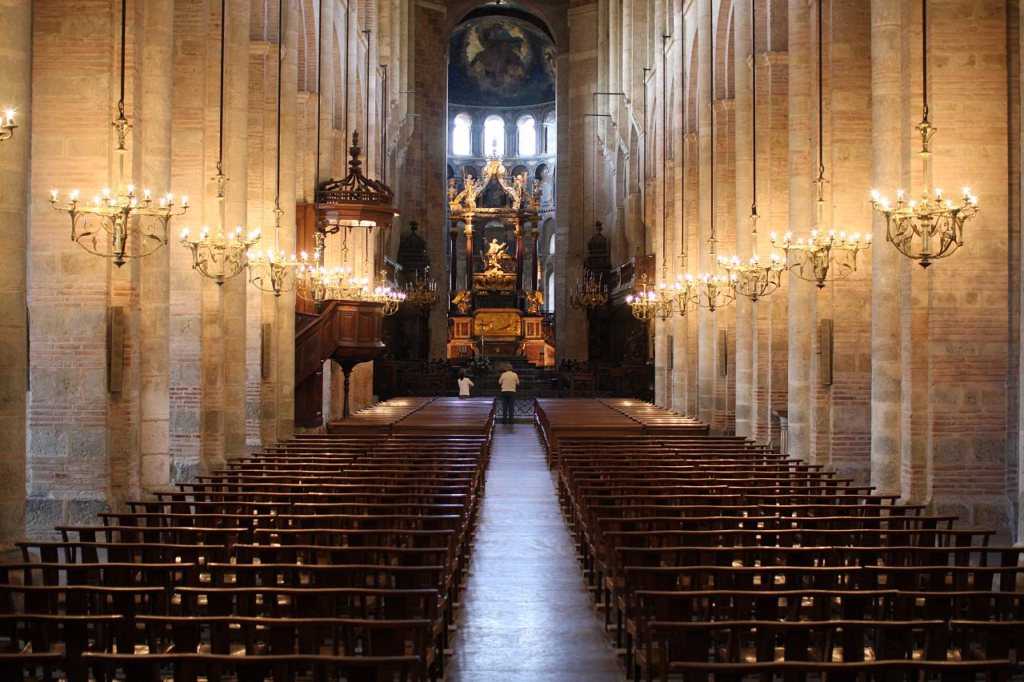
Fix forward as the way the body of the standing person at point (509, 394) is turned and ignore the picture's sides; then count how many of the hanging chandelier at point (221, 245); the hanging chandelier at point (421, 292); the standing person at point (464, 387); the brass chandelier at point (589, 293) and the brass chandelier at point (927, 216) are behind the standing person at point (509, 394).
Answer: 2

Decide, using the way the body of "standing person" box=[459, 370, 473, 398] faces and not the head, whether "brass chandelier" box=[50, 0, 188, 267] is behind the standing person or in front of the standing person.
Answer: behind

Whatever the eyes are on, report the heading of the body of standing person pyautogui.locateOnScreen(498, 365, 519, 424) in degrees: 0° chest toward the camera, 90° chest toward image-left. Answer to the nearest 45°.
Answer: approximately 180°

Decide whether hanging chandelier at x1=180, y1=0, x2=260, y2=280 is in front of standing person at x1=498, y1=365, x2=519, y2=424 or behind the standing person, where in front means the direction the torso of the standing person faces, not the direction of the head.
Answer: behind

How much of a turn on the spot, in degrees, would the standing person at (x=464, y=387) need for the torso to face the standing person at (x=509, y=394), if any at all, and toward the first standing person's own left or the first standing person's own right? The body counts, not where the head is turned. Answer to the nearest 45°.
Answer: approximately 135° to the first standing person's own right

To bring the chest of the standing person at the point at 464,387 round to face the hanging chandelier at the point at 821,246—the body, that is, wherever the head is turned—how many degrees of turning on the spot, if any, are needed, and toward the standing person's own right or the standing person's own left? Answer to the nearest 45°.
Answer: approximately 180°

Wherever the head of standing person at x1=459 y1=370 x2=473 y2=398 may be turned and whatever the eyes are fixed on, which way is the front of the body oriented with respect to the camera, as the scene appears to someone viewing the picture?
away from the camera

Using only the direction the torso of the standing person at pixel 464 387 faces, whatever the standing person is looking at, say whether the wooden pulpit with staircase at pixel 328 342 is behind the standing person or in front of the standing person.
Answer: behind

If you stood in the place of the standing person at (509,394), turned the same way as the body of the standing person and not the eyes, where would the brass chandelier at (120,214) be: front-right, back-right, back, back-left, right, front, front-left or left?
back

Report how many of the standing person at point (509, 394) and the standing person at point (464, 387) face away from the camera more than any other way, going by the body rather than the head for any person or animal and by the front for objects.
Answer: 2
